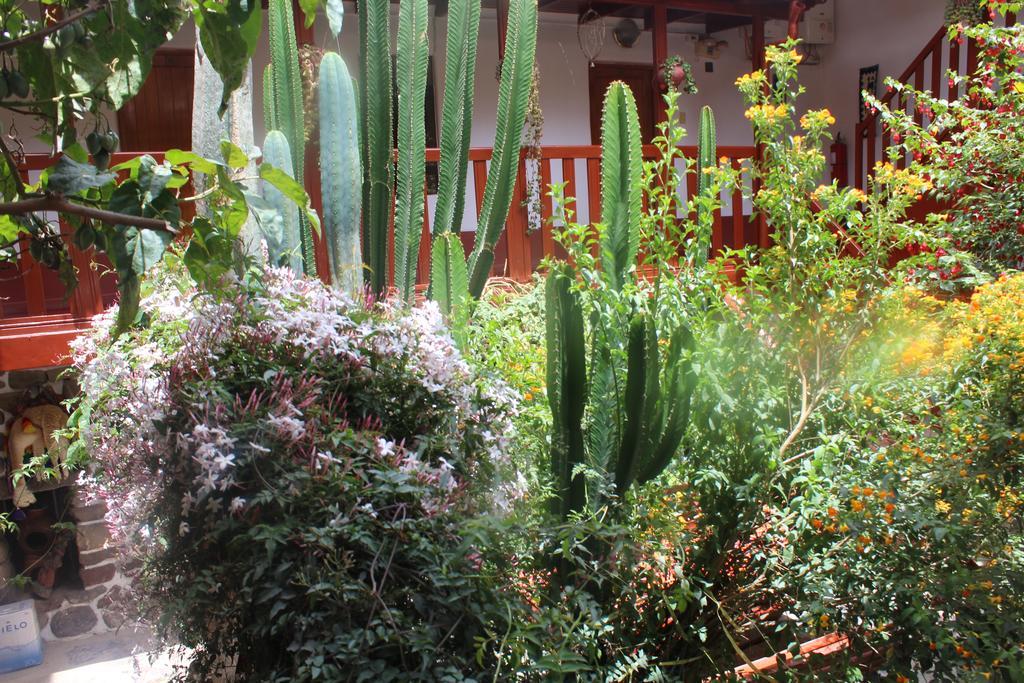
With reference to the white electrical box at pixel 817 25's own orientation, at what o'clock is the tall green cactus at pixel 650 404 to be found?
The tall green cactus is roughly at 12 o'clock from the white electrical box.

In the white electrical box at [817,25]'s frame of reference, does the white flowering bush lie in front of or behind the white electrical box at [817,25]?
in front

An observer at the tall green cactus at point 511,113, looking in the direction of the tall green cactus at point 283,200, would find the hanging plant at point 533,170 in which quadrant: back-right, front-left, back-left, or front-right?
back-right

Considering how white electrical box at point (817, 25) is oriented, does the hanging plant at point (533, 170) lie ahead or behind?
ahead

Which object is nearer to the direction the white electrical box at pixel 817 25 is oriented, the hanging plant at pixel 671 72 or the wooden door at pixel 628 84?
the hanging plant

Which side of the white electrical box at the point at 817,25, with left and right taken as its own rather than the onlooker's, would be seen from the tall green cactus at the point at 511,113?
front

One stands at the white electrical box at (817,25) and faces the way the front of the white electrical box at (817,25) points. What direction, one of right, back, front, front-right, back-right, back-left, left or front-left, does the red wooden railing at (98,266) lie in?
front-right

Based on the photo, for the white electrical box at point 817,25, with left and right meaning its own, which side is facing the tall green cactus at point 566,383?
front

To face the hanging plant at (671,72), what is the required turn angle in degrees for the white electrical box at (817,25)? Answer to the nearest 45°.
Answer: approximately 45° to its right

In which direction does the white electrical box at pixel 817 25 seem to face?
toward the camera

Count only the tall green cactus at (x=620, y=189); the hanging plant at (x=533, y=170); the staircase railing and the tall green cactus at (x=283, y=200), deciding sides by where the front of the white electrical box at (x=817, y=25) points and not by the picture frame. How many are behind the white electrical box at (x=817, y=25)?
0
